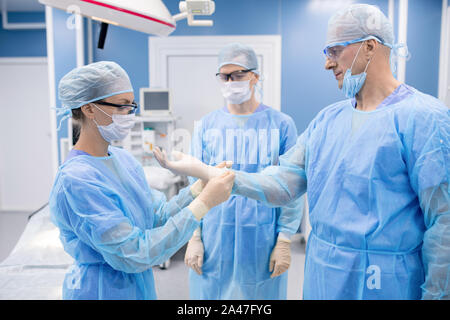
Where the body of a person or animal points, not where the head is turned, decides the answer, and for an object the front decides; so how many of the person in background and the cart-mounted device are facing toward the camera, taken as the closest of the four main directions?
2

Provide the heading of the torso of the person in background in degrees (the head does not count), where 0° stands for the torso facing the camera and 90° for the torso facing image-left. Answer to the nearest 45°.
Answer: approximately 0°

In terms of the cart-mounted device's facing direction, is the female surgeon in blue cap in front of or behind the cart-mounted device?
in front

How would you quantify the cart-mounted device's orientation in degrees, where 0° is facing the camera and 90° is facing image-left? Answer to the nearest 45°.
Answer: approximately 0°

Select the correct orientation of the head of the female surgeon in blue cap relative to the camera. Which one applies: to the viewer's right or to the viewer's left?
to the viewer's right
